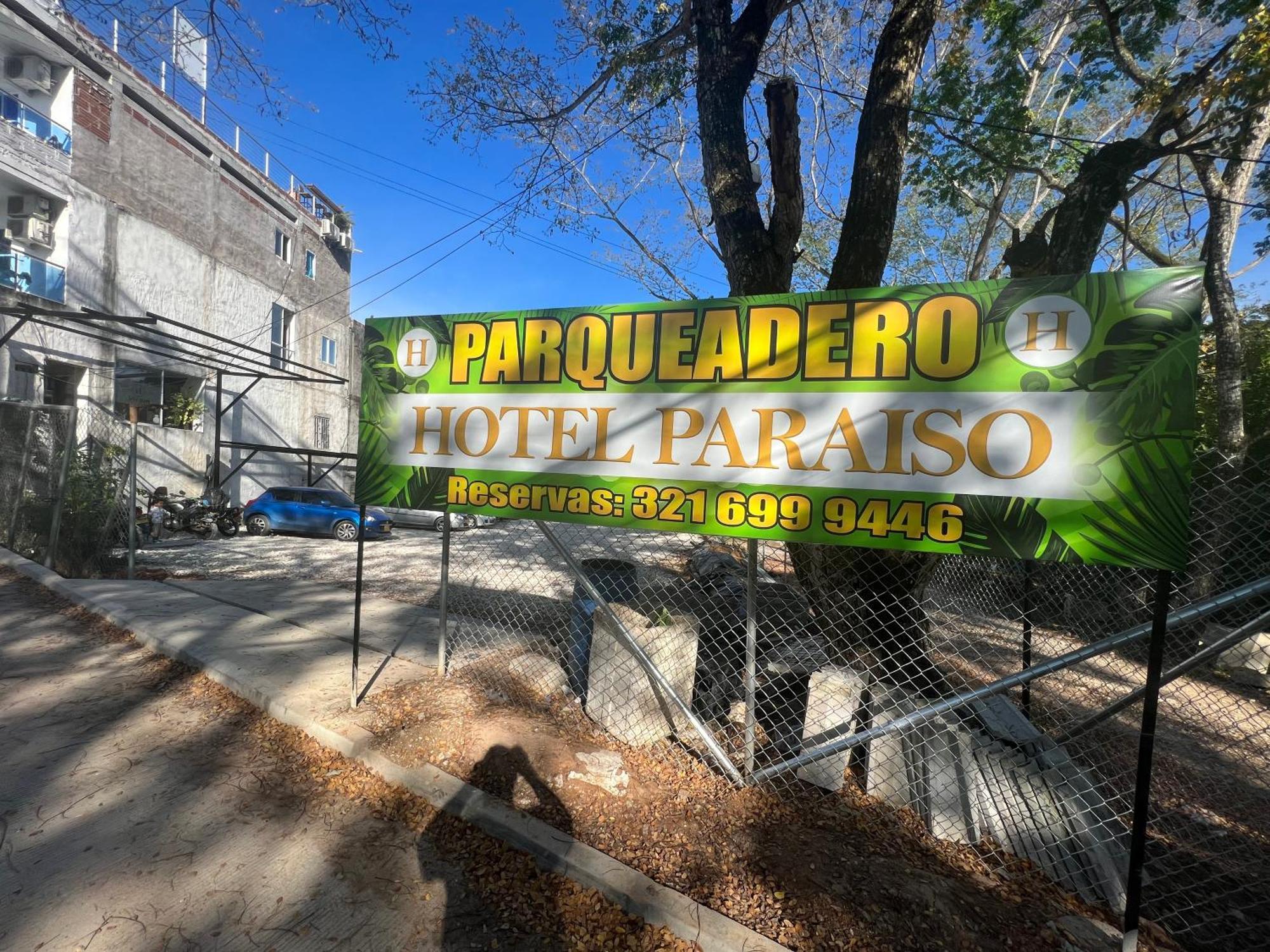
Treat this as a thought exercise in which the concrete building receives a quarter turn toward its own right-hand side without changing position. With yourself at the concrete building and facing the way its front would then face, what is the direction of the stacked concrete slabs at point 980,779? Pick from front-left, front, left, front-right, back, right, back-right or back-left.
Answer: front-left

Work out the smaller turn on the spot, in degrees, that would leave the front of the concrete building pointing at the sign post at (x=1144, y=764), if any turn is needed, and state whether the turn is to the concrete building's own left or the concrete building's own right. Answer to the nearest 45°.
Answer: approximately 45° to the concrete building's own right

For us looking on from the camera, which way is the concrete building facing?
facing the viewer and to the right of the viewer

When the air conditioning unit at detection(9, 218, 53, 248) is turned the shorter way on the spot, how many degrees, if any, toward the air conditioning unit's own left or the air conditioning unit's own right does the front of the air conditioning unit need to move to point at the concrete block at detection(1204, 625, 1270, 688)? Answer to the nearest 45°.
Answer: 0° — it already faces it

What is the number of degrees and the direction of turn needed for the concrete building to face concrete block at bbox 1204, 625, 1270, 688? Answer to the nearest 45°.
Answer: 0° — it already faces it

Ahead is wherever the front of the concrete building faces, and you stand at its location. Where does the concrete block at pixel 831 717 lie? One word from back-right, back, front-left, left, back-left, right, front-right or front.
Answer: front-right

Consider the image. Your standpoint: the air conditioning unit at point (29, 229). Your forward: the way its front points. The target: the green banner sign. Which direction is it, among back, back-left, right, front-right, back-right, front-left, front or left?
front-right
